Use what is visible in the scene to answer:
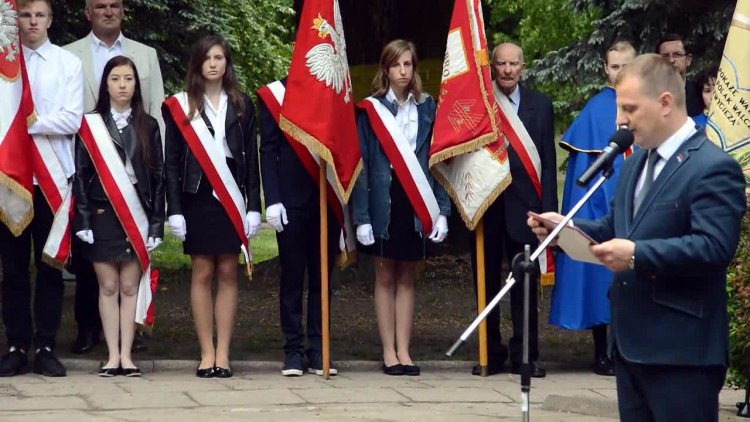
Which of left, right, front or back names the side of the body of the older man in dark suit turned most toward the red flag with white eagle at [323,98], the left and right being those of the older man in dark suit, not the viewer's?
right

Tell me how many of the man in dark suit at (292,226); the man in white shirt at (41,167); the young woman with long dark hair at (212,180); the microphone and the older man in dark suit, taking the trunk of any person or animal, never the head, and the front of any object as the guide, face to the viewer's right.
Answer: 1

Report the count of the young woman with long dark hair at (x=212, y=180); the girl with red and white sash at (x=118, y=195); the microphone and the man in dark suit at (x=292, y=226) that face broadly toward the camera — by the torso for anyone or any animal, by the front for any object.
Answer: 3

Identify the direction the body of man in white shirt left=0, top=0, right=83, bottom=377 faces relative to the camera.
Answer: toward the camera

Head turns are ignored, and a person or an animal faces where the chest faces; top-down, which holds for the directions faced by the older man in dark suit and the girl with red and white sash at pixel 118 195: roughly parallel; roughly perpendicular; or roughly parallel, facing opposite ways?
roughly parallel

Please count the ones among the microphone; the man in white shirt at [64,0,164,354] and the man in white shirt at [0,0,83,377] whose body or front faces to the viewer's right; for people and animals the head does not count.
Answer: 1

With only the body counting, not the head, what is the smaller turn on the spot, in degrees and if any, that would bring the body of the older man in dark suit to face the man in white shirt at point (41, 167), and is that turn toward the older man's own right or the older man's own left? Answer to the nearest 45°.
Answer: approximately 90° to the older man's own right

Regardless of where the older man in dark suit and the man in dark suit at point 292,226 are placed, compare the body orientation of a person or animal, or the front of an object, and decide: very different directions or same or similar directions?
same or similar directions

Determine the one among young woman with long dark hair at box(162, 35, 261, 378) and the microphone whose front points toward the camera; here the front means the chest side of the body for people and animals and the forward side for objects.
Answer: the young woman with long dark hair

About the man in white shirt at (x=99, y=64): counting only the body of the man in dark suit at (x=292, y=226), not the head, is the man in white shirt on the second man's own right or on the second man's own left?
on the second man's own right

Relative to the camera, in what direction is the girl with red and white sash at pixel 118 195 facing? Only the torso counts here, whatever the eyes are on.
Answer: toward the camera

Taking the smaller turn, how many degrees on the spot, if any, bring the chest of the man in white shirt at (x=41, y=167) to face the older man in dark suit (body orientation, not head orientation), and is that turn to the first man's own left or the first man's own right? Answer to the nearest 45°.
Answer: approximately 90° to the first man's own left

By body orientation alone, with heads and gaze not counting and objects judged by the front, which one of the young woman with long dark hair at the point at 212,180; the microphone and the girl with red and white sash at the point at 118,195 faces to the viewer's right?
the microphone

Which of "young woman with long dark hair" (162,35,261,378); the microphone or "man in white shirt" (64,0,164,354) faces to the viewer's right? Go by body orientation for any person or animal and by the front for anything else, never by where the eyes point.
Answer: the microphone

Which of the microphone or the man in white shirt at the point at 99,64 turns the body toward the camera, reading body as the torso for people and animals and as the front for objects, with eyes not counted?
the man in white shirt

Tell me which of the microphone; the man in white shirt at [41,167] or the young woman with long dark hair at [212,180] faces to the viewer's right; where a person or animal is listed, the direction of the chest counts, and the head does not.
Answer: the microphone

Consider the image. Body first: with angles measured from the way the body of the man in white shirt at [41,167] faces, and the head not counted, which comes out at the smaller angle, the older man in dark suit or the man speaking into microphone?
the man speaking into microphone

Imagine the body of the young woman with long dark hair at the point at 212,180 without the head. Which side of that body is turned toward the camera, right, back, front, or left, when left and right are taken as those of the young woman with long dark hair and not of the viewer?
front
